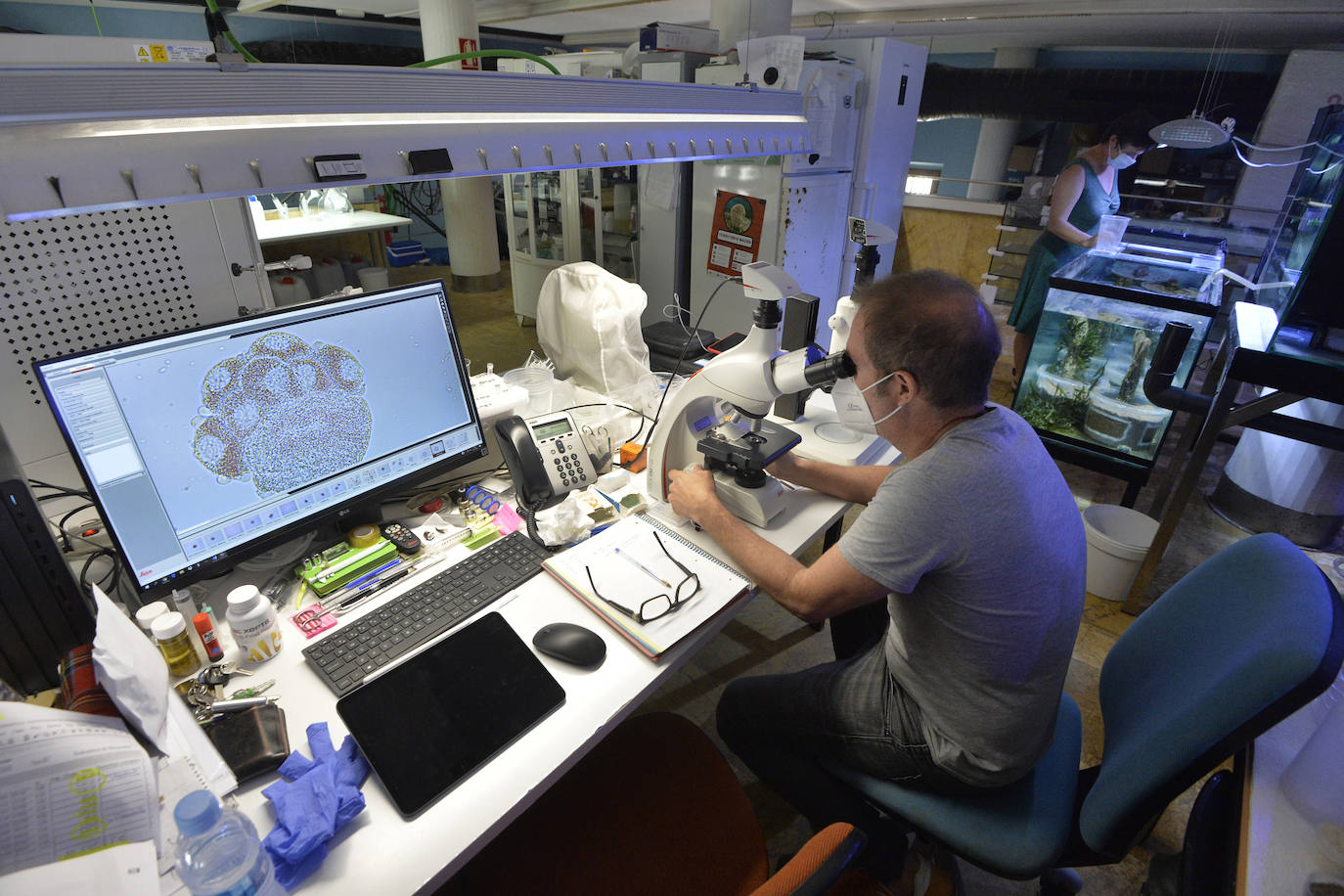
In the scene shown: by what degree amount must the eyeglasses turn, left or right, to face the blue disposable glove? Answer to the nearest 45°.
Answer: approximately 90° to its right

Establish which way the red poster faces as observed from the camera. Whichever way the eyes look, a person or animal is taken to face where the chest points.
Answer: facing the viewer

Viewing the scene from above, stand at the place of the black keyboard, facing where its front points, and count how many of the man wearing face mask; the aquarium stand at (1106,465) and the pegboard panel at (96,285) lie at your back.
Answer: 1

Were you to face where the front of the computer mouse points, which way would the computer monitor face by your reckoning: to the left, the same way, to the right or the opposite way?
the opposite way

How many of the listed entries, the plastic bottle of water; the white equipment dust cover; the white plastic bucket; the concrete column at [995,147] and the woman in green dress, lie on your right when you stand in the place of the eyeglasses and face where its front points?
1

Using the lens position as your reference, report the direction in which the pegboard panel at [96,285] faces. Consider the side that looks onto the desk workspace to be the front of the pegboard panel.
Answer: facing the viewer and to the right of the viewer

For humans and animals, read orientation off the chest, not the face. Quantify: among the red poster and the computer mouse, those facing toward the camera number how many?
1

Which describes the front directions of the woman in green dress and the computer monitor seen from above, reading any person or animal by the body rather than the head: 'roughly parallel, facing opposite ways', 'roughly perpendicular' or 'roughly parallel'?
roughly parallel

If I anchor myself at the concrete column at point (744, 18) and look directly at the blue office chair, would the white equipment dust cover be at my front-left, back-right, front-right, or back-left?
front-right

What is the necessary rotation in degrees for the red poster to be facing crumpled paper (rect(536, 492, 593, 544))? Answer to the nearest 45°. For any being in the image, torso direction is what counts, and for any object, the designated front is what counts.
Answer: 0° — it already faces it

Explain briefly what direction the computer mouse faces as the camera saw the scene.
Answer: facing away from the viewer and to the left of the viewer

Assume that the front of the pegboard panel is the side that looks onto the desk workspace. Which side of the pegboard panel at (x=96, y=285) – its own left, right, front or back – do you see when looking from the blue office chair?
front

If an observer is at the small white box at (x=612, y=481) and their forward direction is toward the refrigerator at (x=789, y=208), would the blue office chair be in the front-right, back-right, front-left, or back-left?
back-right

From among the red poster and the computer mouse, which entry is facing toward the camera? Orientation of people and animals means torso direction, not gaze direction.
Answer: the red poster
